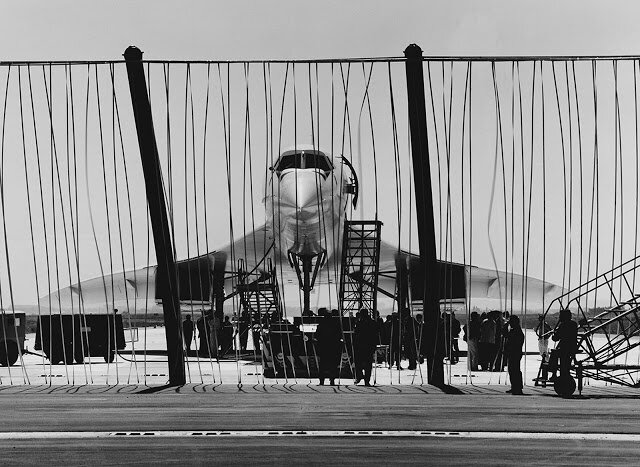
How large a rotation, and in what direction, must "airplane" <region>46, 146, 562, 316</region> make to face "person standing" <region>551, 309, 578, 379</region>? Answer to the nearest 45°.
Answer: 0° — it already faces them

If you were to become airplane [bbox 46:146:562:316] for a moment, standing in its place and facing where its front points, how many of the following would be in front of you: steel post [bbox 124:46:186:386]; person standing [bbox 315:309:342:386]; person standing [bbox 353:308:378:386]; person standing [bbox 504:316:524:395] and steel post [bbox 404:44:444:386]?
5

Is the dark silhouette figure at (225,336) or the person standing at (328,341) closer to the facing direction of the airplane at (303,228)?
the person standing

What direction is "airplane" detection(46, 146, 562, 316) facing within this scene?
toward the camera
